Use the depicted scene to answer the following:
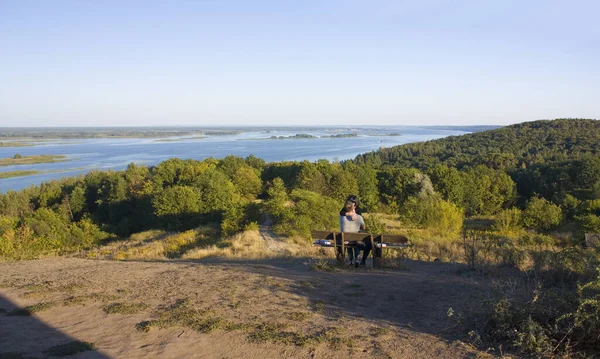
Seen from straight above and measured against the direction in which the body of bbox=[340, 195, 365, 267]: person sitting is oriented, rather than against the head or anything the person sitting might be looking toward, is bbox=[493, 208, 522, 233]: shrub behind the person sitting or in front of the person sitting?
in front

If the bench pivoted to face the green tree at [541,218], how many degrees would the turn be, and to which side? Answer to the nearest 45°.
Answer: approximately 45° to its right

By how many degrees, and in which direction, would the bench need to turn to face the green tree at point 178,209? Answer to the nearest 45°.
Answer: approximately 45° to its left

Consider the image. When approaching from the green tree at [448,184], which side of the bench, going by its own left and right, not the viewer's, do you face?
front

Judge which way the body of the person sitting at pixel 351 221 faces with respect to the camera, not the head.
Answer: away from the camera

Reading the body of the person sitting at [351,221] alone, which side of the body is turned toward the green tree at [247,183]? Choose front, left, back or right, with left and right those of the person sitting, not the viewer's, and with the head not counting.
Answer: front

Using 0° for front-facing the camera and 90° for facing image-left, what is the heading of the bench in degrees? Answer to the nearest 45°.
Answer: approximately 180°
